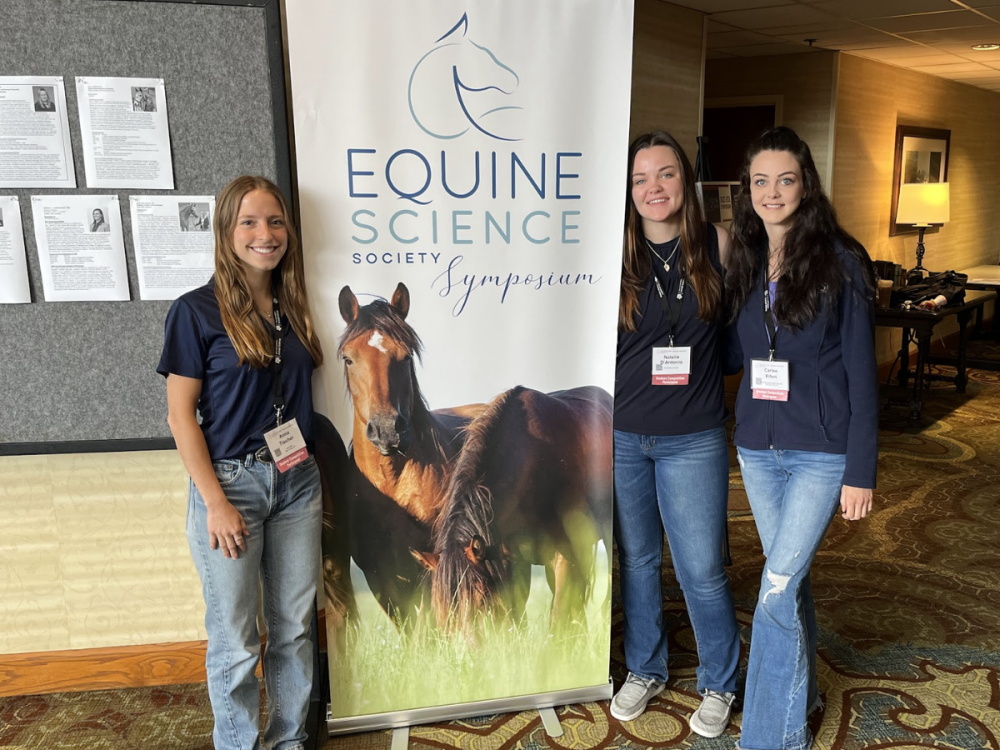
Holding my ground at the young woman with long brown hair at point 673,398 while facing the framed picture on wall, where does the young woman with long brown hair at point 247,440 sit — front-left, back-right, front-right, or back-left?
back-left

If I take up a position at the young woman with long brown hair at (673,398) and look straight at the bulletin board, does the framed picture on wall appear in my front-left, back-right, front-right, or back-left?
back-right

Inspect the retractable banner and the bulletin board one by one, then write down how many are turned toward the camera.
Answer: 2

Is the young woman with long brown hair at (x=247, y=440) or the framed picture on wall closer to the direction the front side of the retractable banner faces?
the young woman with long brown hair

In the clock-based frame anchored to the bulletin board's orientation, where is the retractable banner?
The retractable banner is roughly at 10 o'clock from the bulletin board.

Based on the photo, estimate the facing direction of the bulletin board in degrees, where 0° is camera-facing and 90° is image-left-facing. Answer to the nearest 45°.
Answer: approximately 0°

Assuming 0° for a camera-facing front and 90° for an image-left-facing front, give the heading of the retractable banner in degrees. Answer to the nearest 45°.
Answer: approximately 0°

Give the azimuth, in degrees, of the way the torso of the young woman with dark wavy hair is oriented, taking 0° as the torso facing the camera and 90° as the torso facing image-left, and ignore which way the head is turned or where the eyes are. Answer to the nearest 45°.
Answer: approximately 45°

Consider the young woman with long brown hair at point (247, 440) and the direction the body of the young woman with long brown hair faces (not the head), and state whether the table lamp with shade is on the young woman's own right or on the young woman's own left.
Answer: on the young woman's own left

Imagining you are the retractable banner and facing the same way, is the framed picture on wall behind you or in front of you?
behind
